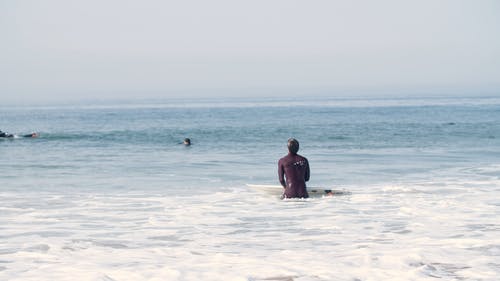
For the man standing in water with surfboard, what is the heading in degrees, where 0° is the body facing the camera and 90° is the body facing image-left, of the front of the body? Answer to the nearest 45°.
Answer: approximately 180°
